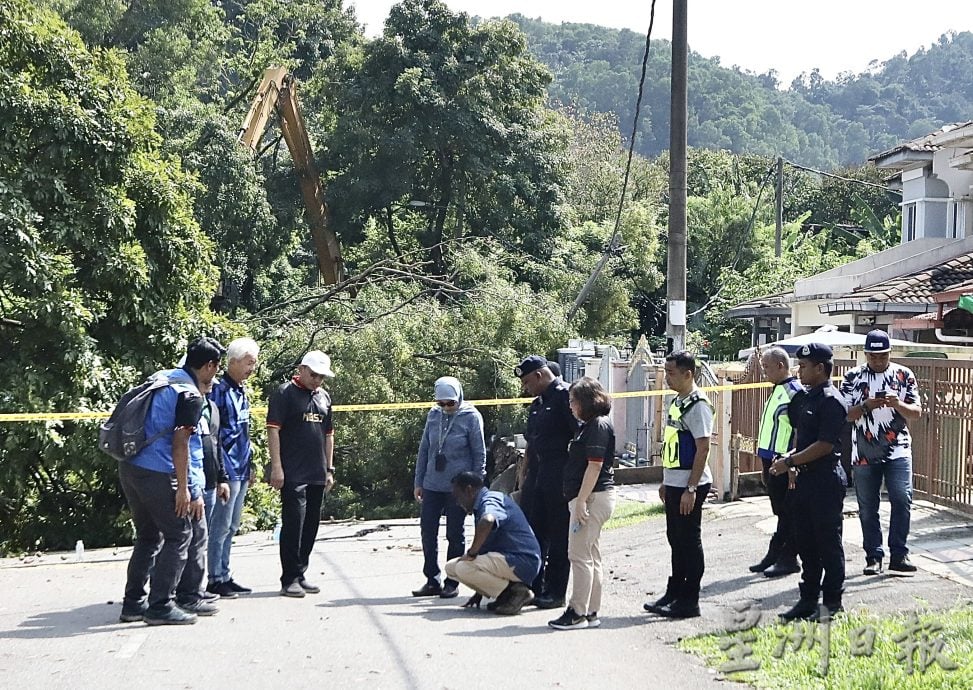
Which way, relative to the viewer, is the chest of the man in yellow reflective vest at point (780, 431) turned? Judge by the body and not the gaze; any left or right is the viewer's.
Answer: facing to the left of the viewer

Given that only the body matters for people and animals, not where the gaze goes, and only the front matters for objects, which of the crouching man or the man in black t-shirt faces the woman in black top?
the man in black t-shirt

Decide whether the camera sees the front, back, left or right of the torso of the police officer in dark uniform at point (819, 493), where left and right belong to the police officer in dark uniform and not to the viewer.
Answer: left

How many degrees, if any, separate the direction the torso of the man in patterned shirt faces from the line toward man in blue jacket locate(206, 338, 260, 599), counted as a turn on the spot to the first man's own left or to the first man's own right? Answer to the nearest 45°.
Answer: approximately 90° to the first man's own right

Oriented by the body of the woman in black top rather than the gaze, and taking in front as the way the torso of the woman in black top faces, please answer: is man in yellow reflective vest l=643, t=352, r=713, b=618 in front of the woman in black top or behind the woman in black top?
behind

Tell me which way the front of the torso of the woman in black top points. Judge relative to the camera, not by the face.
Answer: to the viewer's left

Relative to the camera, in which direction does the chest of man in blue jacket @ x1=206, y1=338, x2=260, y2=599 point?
to the viewer's right
